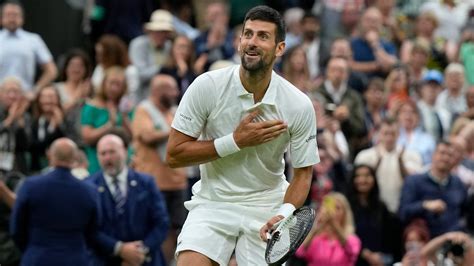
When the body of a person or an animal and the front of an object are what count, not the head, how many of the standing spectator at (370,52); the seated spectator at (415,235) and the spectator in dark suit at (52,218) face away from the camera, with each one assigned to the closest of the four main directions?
1

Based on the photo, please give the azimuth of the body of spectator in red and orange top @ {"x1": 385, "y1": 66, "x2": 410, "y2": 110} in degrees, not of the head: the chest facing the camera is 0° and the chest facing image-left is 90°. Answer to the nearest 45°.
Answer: approximately 45°

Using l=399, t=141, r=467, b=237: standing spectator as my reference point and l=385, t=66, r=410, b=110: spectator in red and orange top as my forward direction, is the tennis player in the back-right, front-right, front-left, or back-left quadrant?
back-left

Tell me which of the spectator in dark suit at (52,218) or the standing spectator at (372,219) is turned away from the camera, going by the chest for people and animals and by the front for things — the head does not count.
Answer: the spectator in dark suit

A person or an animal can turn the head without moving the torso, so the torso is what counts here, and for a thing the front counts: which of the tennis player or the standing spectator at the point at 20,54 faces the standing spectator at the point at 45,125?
the standing spectator at the point at 20,54

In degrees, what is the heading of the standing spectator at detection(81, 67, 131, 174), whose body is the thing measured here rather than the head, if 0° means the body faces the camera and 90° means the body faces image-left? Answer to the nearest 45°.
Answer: approximately 315°

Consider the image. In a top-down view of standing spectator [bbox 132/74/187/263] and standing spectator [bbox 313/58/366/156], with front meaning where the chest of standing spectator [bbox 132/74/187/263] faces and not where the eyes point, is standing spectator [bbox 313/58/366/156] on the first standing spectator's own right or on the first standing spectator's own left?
on the first standing spectator's own left

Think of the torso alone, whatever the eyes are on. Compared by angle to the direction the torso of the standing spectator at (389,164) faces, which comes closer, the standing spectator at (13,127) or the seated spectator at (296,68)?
the standing spectator

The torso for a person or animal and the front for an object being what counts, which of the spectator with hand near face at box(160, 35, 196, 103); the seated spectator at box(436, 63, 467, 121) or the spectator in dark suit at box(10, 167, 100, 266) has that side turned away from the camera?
the spectator in dark suit

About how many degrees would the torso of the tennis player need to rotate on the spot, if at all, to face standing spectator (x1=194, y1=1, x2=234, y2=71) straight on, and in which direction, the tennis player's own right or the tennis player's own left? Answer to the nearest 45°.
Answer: approximately 180°

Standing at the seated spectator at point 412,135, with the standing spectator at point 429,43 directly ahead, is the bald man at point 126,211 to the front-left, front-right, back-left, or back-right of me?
back-left

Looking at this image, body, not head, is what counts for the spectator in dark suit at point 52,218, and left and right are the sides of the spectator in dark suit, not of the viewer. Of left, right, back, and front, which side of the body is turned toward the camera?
back

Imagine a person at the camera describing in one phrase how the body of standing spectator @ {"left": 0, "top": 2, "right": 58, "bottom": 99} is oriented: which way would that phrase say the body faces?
toward the camera

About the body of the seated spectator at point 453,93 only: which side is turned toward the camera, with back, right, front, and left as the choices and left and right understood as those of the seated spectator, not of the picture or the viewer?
front
